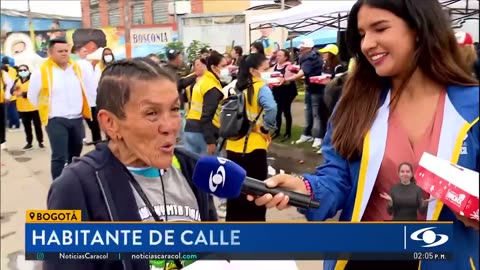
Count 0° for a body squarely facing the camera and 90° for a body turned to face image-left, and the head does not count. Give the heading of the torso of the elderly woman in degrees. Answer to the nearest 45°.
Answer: approximately 315°

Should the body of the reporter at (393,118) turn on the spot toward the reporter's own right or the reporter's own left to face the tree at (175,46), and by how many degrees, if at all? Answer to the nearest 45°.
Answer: approximately 90° to the reporter's own right

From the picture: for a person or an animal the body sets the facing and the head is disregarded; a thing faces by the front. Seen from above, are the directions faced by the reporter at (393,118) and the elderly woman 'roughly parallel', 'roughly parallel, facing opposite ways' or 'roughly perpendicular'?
roughly perpendicular
